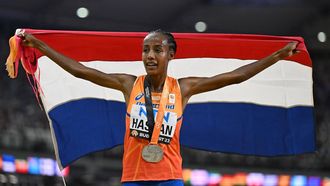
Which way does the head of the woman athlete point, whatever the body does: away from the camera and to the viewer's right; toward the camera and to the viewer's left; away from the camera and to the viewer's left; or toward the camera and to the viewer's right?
toward the camera and to the viewer's left

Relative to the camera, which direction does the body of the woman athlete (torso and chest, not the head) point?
toward the camera
